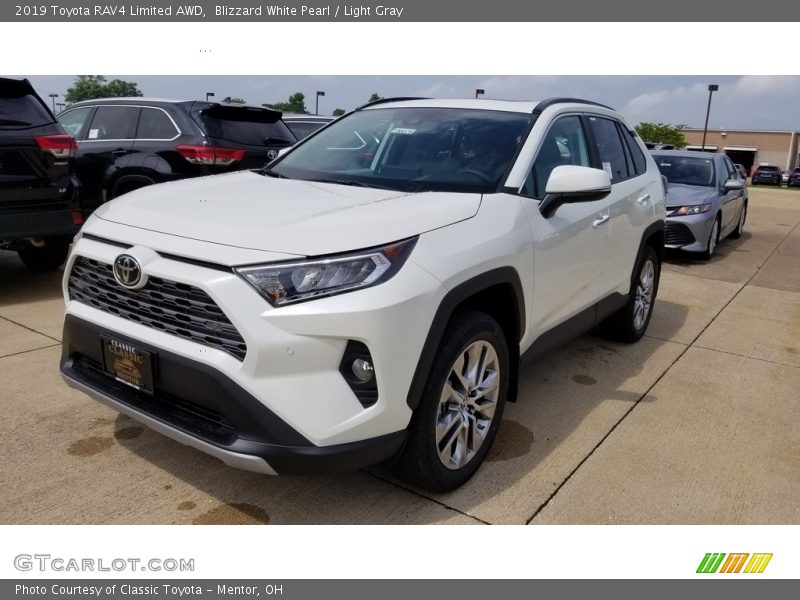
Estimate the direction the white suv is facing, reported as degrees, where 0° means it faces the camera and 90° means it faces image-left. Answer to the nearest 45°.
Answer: approximately 45°

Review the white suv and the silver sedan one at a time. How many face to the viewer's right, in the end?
0

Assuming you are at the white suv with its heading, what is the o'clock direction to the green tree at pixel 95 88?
The green tree is roughly at 4 o'clock from the white suv.

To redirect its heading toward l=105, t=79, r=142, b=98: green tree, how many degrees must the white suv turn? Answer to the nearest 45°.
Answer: approximately 135° to its right

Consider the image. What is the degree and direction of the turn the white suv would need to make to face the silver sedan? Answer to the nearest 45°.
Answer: approximately 180°

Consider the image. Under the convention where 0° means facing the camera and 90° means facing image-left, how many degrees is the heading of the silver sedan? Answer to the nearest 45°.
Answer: approximately 45°

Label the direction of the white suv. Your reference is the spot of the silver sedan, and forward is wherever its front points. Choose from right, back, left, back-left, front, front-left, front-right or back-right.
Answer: front-left

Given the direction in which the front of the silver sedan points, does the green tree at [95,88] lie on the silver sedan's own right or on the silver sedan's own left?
on the silver sedan's own right

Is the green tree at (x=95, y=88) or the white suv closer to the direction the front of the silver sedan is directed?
the white suv

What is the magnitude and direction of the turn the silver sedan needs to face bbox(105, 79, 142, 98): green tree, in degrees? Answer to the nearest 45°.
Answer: approximately 90° to its right

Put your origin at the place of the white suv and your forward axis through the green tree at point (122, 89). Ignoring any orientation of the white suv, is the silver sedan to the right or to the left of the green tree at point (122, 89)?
right
